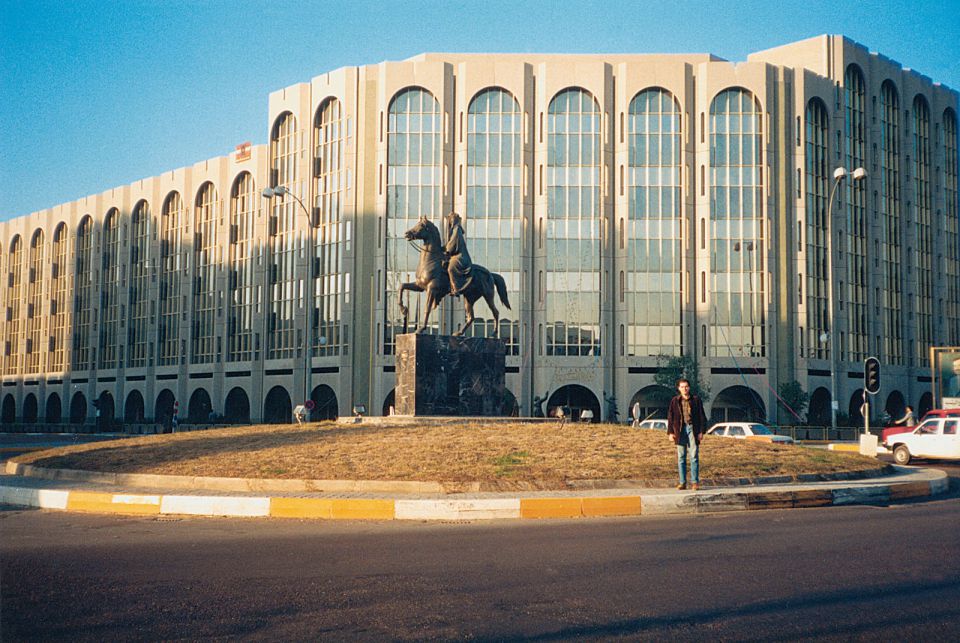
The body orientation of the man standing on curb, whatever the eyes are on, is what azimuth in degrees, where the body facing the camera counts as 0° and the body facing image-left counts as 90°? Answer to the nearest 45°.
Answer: approximately 0°

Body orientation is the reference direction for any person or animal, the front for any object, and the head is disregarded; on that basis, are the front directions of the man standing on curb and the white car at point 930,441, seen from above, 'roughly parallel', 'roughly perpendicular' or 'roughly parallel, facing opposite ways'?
roughly perpendicular

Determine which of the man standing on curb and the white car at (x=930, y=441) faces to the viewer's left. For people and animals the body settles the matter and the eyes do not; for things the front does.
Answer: the white car

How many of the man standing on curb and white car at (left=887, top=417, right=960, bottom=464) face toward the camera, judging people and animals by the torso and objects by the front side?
1

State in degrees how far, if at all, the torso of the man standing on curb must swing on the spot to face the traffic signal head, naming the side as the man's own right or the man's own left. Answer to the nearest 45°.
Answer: approximately 135° to the man's own left

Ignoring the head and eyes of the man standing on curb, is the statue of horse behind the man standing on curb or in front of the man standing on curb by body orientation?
behind

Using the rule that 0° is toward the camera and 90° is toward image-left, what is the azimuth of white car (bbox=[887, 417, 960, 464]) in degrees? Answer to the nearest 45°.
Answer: approximately 90°
